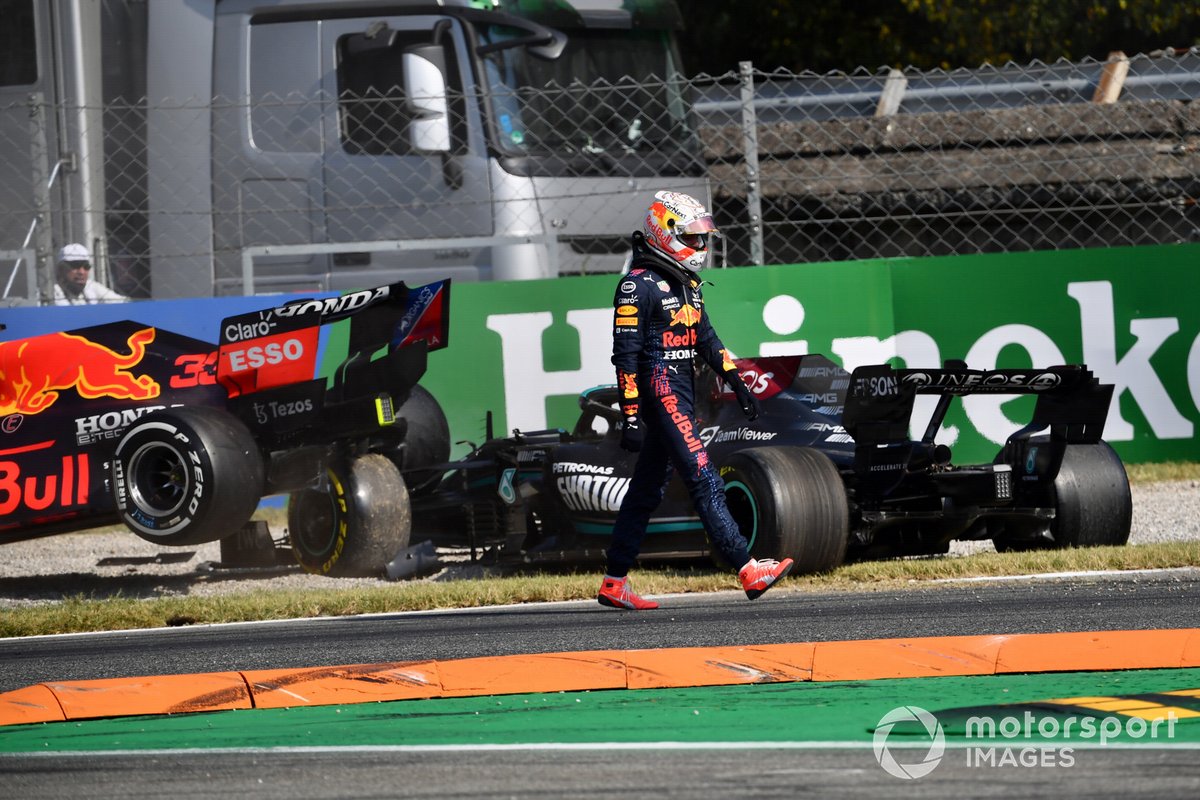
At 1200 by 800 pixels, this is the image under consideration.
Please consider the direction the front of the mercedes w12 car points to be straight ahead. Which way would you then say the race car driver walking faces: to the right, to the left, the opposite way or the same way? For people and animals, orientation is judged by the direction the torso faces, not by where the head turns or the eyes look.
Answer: the opposite way

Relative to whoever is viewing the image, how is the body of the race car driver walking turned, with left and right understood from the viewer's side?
facing the viewer and to the right of the viewer

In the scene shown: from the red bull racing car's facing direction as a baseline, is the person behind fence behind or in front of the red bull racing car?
in front

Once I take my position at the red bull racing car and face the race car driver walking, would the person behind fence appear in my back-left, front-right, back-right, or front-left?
back-left

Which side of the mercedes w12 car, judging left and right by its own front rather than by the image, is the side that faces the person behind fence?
front

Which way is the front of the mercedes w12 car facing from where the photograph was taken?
facing away from the viewer and to the left of the viewer

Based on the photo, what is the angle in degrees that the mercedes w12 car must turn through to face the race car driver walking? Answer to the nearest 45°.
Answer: approximately 90° to its left

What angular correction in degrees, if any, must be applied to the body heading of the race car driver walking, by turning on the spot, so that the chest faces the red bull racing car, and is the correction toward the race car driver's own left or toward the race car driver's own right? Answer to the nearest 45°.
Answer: approximately 180°

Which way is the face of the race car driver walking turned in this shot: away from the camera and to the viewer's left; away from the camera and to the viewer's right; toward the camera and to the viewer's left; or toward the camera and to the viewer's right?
toward the camera and to the viewer's right
